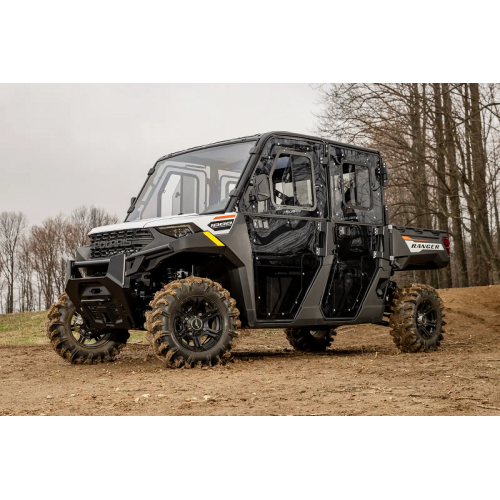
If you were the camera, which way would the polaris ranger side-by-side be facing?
facing the viewer and to the left of the viewer
